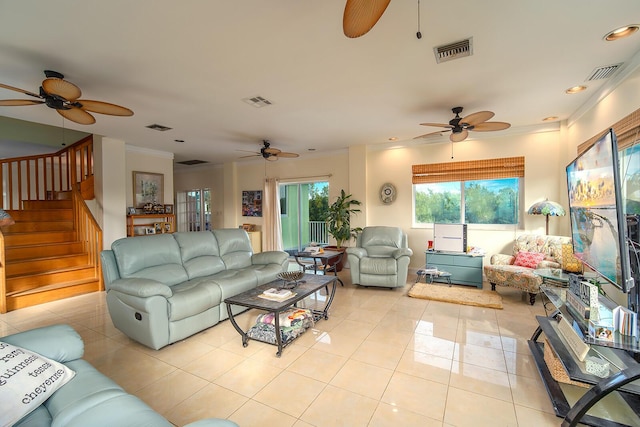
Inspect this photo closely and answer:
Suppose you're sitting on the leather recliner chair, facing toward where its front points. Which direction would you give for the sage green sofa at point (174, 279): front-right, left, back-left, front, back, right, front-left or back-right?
front-right

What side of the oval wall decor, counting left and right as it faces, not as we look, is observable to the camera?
front

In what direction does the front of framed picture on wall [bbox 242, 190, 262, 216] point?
toward the camera

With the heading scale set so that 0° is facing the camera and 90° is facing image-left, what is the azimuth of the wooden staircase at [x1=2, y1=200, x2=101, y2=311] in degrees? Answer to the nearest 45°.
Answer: approximately 315°

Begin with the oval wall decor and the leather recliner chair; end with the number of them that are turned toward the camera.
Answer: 2

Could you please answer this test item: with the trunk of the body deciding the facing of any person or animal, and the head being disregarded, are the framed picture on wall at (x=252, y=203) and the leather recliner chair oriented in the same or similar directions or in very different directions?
same or similar directions

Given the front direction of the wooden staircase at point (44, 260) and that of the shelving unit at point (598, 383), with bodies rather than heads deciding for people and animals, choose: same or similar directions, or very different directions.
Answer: very different directions

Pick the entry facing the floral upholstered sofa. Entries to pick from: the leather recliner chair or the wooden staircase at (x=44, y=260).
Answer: the wooden staircase

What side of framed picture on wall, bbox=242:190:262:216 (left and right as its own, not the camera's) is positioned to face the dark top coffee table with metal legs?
front

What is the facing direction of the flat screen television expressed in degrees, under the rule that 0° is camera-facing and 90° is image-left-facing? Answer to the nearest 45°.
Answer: approximately 45°

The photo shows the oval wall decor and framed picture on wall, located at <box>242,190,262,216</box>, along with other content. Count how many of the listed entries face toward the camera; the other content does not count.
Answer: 2

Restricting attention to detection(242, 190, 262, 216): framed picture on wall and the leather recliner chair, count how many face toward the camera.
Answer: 2

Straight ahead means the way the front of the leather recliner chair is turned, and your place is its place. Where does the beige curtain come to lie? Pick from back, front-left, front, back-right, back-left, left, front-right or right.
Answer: back-right

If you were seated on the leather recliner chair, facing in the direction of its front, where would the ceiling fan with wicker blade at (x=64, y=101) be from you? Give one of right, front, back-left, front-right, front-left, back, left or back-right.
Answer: front-right

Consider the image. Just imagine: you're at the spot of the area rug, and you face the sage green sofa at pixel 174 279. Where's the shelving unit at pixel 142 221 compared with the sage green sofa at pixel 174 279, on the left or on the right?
right

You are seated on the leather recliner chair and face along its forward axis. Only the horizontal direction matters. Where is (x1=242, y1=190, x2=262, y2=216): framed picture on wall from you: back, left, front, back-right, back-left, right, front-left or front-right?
back-right

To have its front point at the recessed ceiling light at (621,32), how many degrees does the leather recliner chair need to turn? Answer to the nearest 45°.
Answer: approximately 45° to its left
